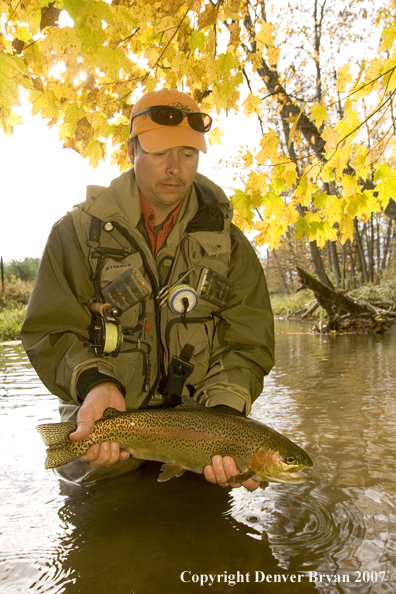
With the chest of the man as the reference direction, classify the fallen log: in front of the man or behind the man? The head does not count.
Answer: behind

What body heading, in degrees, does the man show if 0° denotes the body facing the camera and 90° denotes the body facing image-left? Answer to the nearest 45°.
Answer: approximately 0°
